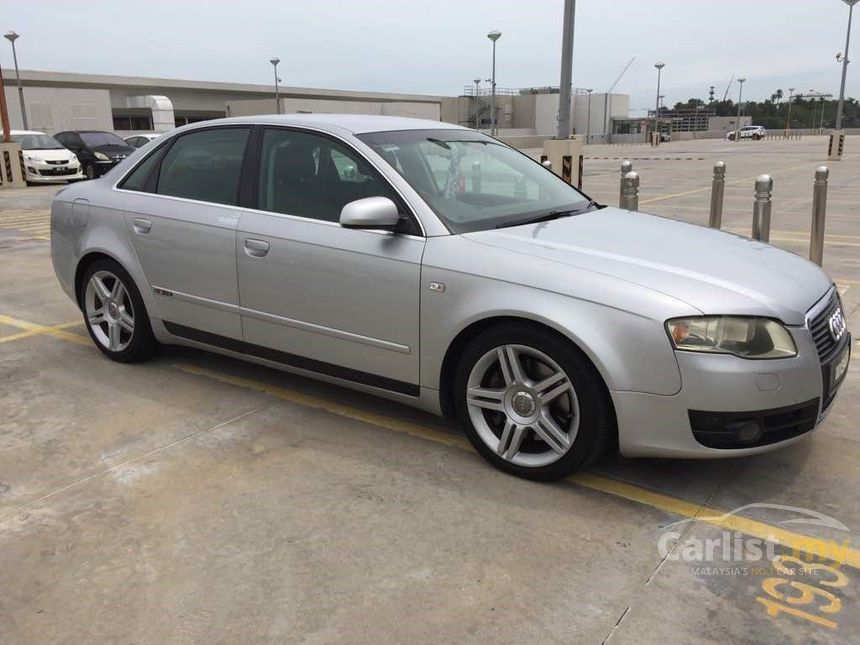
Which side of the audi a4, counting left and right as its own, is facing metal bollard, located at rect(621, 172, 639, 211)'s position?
left

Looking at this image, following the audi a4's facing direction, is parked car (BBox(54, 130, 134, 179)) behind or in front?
behind

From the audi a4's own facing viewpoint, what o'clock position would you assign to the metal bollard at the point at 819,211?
The metal bollard is roughly at 9 o'clock from the audi a4.

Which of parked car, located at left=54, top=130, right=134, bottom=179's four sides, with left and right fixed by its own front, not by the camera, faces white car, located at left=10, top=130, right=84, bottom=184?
right

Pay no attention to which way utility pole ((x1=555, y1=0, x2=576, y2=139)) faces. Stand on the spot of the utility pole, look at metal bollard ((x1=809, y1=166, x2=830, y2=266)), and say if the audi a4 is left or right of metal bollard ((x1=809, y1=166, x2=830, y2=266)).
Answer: right

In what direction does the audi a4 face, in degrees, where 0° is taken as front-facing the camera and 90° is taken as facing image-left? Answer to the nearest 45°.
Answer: approximately 315°

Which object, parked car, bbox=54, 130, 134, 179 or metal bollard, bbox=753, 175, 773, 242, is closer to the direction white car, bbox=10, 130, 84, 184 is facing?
the metal bollard

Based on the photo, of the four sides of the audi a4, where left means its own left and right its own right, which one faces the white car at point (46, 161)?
back
